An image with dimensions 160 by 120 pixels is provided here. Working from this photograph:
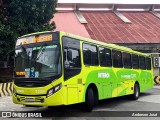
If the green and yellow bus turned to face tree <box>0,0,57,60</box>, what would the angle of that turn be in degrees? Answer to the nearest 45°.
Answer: approximately 135° to its right

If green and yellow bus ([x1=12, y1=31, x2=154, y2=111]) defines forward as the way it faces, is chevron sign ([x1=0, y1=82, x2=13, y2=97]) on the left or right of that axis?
on its right

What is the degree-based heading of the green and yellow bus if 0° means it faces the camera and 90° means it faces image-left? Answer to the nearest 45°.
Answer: approximately 45°
